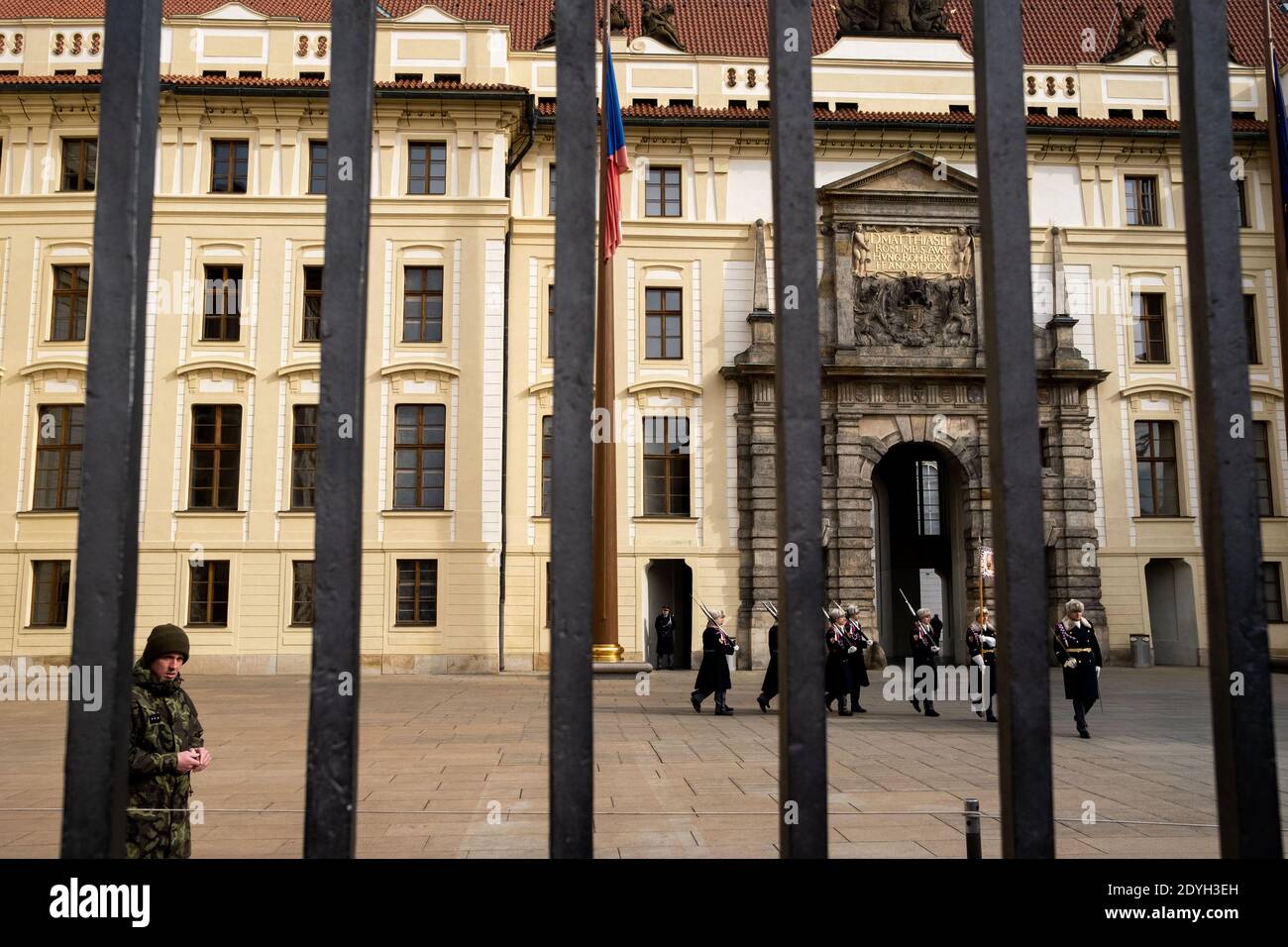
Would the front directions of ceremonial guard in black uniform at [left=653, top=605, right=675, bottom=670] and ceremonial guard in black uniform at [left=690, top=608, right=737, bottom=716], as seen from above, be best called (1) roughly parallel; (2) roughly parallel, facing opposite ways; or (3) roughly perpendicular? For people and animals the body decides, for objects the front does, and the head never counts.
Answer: roughly perpendicular

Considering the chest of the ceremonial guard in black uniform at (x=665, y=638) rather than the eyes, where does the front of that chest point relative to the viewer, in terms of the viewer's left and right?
facing the viewer

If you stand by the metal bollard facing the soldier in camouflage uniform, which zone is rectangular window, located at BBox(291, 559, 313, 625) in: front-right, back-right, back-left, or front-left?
front-right

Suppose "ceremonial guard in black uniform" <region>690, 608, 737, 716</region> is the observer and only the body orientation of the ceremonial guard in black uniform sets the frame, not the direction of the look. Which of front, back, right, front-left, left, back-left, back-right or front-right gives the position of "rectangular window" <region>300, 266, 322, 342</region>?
back-left

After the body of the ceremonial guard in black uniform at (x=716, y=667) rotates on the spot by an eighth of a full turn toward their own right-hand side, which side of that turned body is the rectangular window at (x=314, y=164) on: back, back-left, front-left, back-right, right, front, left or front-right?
back

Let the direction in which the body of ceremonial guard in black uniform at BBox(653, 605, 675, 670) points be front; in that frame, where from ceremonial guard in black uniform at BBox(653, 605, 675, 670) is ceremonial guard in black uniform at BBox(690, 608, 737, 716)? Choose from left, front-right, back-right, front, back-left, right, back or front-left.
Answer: front

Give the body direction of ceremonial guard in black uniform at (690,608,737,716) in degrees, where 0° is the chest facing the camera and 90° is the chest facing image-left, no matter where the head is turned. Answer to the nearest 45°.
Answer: approximately 270°

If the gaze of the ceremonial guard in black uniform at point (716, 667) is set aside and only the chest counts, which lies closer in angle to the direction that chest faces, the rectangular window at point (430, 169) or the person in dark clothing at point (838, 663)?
the person in dark clothing

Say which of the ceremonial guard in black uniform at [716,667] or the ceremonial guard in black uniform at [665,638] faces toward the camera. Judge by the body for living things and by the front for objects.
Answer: the ceremonial guard in black uniform at [665,638]

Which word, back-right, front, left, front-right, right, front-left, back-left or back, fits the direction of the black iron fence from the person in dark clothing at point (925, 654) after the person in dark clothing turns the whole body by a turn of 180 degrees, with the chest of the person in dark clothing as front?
back-left

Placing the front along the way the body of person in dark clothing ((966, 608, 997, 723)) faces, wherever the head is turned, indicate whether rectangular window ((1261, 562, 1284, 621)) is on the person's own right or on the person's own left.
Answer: on the person's own left
